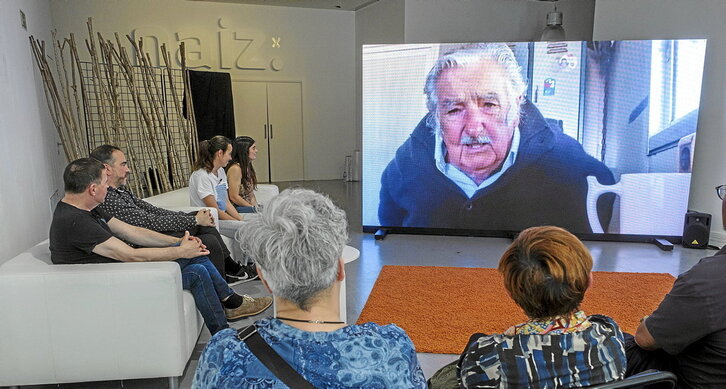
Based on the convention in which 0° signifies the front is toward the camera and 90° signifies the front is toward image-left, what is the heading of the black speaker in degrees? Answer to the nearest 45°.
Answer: approximately 0°

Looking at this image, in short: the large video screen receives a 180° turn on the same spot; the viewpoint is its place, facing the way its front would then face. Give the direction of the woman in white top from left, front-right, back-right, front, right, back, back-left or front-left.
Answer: back-left

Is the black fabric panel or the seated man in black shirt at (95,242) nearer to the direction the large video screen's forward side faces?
the seated man in black shirt

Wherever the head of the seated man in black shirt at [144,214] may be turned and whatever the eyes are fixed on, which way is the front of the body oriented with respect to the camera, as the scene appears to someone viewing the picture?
to the viewer's right

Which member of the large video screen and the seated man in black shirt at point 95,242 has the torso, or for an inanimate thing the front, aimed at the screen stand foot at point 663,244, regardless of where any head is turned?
the seated man in black shirt

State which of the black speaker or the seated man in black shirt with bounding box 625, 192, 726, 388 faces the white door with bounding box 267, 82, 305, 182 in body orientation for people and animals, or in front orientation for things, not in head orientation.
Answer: the seated man in black shirt

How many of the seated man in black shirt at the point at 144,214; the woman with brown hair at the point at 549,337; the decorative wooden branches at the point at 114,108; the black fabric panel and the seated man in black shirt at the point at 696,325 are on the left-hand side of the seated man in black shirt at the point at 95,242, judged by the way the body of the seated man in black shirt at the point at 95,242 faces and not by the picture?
3

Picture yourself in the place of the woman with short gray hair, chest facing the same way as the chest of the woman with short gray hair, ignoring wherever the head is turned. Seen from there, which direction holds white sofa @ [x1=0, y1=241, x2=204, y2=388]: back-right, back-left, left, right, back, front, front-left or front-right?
front-left

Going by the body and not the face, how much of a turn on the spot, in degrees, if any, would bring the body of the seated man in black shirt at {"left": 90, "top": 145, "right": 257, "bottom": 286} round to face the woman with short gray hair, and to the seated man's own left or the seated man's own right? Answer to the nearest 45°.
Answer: approximately 90° to the seated man's own right

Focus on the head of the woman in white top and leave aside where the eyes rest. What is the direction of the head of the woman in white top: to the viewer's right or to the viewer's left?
to the viewer's right

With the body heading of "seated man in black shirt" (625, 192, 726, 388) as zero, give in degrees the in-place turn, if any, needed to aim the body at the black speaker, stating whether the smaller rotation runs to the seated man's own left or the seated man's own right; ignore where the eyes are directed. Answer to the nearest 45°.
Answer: approximately 45° to the seated man's own right

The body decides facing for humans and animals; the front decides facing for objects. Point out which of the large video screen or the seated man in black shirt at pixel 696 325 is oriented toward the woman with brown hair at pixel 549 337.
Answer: the large video screen

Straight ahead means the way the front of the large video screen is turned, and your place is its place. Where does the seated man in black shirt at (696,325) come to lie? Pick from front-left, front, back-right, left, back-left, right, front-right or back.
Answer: front

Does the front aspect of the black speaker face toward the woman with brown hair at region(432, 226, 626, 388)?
yes

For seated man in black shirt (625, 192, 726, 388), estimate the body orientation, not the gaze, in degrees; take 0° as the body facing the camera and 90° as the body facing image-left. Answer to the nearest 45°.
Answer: approximately 135°

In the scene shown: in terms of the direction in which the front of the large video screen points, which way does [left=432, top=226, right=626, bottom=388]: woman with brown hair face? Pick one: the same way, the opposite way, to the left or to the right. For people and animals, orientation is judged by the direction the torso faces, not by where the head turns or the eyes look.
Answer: the opposite way

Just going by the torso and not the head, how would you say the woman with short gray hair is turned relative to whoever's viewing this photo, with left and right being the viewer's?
facing away from the viewer

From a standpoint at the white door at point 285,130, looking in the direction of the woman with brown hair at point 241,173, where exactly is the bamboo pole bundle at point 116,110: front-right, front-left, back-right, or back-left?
front-right

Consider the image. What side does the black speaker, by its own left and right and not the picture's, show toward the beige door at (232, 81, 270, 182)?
right

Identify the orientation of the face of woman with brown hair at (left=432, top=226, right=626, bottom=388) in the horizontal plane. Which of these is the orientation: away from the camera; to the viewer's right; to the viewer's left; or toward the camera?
away from the camera

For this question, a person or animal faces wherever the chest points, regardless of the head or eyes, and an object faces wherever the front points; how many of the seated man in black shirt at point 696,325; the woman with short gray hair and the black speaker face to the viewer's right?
0

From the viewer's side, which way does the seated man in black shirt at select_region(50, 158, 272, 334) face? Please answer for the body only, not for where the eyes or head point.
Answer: to the viewer's right

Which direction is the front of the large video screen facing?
toward the camera

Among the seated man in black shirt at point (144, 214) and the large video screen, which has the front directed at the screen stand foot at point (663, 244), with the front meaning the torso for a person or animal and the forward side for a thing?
the seated man in black shirt
